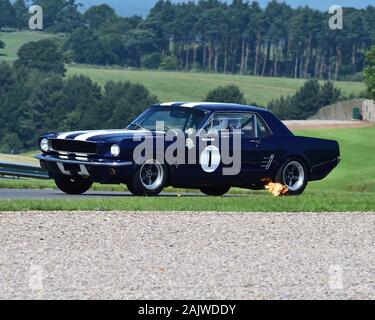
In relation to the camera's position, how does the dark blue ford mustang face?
facing the viewer and to the left of the viewer
